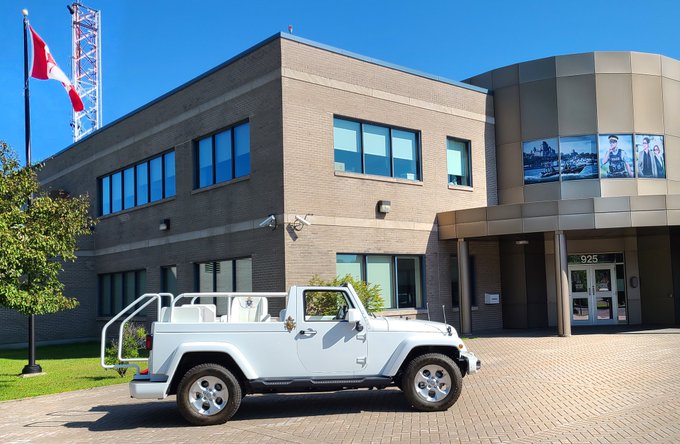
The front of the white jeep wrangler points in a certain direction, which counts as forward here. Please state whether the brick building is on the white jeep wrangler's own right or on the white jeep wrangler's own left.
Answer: on the white jeep wrangler's own left

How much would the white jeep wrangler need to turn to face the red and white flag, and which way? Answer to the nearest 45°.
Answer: approximately 135° to its left

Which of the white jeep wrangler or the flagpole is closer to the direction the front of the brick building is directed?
the white jeep wrangler

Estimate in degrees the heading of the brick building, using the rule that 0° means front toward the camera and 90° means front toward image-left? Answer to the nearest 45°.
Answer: approximately 315°

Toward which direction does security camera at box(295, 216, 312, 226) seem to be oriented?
to the viewer's right

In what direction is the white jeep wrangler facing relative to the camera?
to the viewer's right

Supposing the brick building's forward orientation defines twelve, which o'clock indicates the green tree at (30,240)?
The green tree is roughly at 3 o'clock from the brick building.

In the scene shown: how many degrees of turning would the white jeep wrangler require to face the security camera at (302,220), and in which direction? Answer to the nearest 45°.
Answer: approximately 90° to its left
